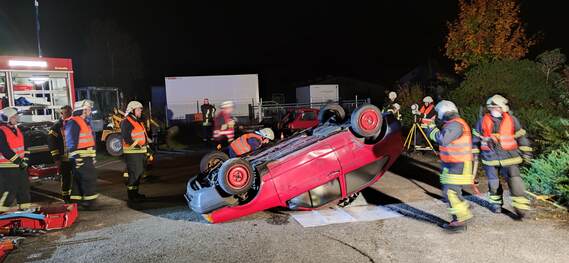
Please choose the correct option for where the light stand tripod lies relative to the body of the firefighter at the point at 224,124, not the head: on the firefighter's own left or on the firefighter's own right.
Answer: on the firefighter's own left

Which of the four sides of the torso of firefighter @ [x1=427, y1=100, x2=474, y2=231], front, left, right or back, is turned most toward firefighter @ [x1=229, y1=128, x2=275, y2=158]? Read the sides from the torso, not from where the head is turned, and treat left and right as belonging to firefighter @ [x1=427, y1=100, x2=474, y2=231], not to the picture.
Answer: front

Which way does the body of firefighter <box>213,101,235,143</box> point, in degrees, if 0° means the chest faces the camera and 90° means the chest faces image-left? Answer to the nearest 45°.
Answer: approximately 315°

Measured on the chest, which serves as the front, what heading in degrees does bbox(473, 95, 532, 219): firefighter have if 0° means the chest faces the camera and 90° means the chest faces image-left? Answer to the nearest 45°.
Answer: approximately 0°

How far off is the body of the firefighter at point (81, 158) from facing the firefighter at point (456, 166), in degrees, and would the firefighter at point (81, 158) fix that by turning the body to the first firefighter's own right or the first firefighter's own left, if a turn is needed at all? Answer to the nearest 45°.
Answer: approximately 45° to the first firefighter's own right

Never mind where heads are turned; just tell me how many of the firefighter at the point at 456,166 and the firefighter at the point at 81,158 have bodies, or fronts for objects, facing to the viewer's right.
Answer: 1

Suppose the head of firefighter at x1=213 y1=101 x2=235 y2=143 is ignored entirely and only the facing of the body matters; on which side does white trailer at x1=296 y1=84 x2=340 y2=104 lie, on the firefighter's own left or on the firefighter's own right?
on the firefighter's own left

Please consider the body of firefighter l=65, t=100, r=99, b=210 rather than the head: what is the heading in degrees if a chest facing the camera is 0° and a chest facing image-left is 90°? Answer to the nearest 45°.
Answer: approximately 270°

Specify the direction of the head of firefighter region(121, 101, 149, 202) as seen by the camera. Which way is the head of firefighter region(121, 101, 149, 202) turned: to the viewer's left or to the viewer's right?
to the viewer's right

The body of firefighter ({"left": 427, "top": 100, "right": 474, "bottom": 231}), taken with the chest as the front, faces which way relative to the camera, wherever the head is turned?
to the viewer's left
